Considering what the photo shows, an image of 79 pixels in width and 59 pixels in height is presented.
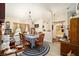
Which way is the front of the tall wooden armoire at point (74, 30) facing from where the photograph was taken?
facing to the left of the viewer

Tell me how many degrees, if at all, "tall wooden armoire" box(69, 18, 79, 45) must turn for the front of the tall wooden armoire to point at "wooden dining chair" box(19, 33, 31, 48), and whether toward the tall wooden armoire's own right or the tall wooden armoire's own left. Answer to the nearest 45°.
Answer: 0° — it already faces it

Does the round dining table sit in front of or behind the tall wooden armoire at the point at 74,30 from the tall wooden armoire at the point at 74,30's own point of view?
in front

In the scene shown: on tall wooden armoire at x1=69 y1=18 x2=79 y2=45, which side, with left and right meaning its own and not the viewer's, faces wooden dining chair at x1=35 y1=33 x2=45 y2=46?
right
